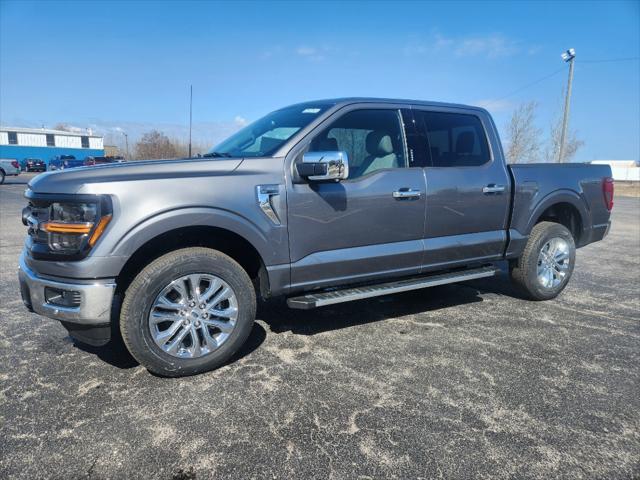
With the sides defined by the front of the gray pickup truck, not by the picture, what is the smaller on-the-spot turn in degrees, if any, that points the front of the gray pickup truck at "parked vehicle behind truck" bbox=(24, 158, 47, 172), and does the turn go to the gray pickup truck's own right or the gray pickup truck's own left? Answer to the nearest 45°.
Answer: approximately 90° to the gray pickup truck's own right

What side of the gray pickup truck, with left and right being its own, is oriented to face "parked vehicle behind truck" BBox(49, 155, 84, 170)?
right

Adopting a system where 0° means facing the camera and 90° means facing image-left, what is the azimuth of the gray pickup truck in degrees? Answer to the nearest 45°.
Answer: approximately 45°

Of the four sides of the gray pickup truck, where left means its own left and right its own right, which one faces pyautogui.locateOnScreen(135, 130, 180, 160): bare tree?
right
